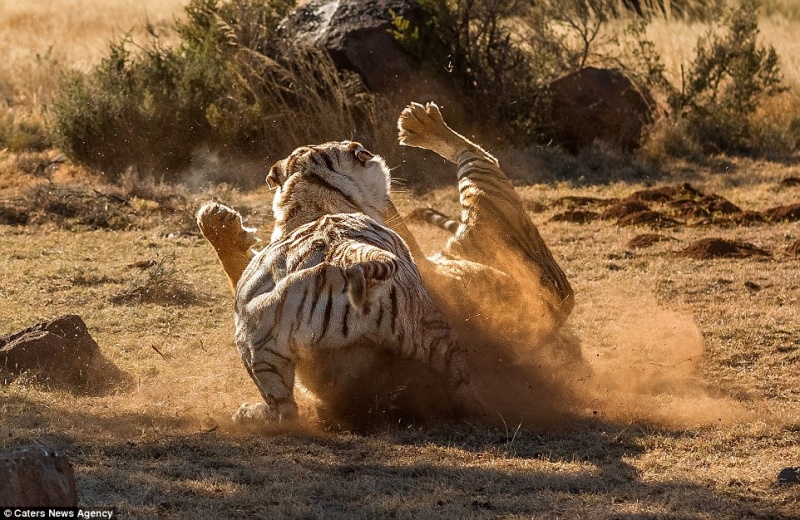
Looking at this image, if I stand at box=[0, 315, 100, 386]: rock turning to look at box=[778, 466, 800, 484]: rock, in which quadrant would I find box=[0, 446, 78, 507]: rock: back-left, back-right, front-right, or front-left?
front-right

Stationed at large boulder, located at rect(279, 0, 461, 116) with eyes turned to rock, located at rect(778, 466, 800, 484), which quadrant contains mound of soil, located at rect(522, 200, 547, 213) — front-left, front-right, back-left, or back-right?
front-left

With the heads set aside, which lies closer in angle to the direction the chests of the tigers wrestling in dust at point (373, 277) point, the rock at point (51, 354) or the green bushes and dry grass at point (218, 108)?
the green bushes and dry grass

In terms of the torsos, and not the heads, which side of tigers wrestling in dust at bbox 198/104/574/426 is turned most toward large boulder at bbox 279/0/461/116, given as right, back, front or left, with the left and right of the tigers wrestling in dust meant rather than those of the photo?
front
